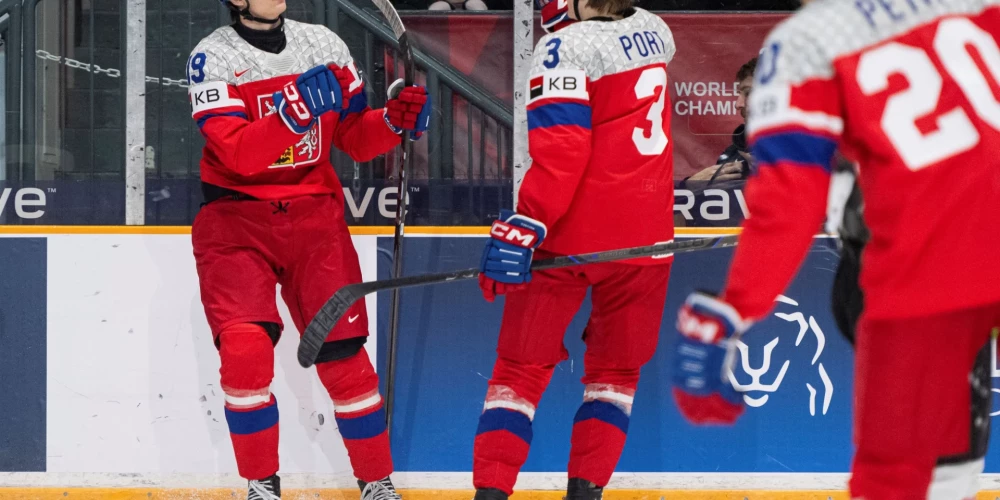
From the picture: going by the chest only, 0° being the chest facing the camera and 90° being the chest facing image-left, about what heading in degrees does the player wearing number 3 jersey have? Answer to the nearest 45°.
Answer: approximately 135°

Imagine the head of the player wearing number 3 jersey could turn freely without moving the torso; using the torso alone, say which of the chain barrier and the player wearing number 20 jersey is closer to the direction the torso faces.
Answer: the chain barrier
